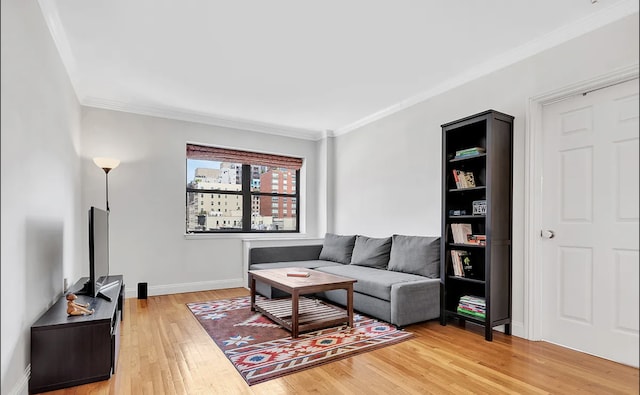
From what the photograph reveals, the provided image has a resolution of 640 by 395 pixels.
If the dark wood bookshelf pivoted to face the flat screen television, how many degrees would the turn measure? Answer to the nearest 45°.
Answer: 0° — it already faces it

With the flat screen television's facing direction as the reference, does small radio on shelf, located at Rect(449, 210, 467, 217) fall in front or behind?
in front

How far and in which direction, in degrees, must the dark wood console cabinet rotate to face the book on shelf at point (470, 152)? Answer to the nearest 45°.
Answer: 0° — it already faces it

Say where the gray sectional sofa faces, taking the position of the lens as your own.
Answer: facing the viewer and to the left of the viewer

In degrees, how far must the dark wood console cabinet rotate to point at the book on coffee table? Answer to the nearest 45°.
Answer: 0° — it already faces it

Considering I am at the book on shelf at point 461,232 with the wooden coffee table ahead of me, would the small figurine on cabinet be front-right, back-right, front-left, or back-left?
front-left

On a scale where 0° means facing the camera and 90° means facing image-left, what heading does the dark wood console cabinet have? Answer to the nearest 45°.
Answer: approximately 270°

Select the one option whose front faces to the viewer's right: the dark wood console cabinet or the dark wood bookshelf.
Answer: the dark wood console cabinet

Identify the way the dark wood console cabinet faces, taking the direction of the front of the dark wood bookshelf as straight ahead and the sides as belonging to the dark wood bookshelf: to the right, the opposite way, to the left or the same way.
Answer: the opposite way

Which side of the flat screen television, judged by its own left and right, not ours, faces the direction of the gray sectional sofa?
front

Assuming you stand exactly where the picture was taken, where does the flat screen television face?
facing to the right of the viewer

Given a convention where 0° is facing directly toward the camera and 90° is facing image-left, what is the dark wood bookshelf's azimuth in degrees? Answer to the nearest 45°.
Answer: approximately 45°

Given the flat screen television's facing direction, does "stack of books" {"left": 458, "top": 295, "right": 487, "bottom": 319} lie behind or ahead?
ahead

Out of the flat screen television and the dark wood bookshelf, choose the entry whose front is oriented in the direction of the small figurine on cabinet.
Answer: the dark wood bookshelf

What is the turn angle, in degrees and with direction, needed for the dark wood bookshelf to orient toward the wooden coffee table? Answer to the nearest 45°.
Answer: approximately 45° to its right
